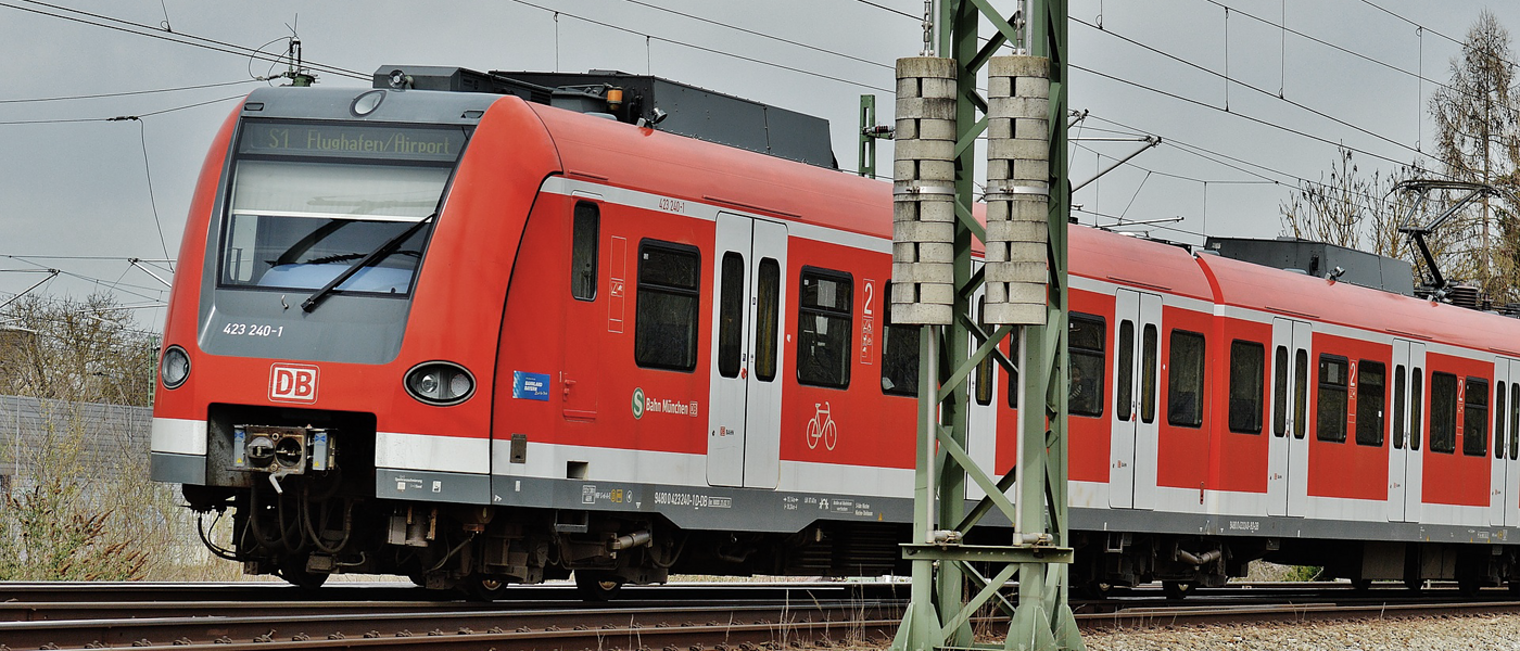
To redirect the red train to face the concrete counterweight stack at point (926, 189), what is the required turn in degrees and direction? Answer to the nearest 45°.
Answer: approximately 90° to its left

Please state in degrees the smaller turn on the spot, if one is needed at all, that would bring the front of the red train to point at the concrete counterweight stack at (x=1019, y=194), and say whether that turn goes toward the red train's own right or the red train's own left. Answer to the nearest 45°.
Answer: approximately 90° to the red train's own left

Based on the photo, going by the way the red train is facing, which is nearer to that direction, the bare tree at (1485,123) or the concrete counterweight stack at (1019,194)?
the concrete counterweight stack

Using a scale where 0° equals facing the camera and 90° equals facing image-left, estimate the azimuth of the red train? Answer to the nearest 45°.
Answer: approximately 45°

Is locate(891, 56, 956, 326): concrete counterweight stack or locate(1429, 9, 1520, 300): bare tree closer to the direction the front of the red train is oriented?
the concrete counterweight stack

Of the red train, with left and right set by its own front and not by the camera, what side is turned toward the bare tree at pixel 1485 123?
back
